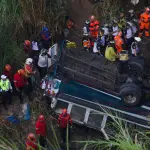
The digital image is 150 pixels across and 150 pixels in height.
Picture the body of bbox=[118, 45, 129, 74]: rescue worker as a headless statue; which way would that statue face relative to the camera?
away from the camera

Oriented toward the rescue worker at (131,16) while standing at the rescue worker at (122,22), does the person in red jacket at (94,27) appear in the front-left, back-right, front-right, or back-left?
back-left

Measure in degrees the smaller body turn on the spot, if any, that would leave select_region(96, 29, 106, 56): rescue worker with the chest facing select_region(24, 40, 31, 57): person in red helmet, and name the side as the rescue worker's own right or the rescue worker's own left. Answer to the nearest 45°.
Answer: approximately 45° to the rescue worker's own right
